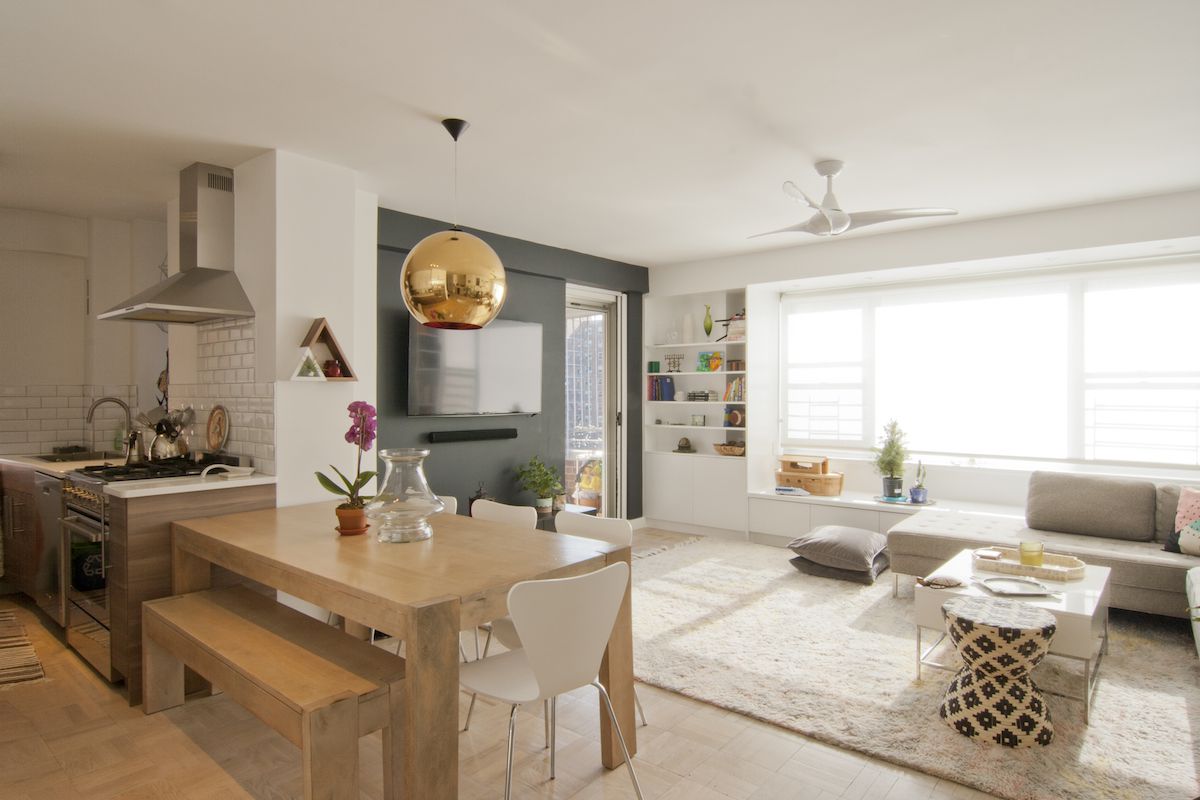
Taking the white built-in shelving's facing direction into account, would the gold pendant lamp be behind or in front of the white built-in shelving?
in front

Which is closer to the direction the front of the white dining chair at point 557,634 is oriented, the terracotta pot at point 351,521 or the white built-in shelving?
the terracotta pot

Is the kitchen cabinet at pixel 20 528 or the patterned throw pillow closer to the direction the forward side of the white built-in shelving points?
the kitchen cabinet

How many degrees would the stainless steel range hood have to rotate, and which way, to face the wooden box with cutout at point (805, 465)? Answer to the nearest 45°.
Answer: approximately 135° to its left

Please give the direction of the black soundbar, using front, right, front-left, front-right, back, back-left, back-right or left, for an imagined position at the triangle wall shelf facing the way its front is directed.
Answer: left

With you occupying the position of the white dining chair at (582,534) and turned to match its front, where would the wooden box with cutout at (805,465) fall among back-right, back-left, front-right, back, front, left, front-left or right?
back

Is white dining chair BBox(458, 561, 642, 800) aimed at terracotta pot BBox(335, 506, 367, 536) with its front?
yes

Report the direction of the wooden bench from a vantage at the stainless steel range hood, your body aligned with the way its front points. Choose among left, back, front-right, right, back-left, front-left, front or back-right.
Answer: front-left

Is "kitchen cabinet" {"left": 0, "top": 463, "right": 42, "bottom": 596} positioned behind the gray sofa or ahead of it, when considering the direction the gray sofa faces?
ahead

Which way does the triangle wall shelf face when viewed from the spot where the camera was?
facing the viewer and to the right of the viewer
